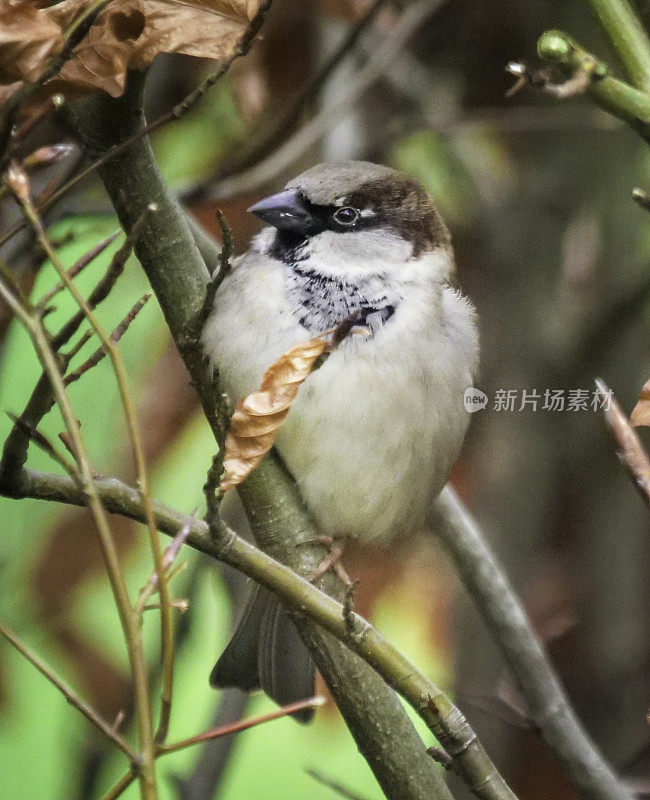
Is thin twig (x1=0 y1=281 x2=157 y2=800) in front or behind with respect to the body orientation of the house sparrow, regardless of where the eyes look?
in front

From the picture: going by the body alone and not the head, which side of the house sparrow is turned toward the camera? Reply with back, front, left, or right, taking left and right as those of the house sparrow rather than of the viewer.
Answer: front
